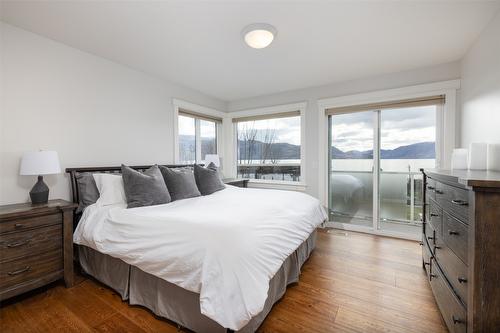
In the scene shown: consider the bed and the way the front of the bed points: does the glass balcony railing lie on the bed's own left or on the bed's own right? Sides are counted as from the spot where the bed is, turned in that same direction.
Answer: on the bed's own left

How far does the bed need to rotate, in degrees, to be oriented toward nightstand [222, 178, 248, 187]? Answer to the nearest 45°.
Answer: approximately 135° to its left

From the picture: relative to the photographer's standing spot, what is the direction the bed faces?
facing the viewer and to the right of the viewer

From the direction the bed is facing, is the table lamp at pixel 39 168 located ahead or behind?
behind

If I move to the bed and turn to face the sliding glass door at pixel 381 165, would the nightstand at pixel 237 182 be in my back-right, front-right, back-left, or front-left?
front-left

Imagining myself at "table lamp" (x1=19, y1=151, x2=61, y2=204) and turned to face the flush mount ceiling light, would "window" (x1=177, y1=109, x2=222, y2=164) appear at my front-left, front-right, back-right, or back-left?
front-left

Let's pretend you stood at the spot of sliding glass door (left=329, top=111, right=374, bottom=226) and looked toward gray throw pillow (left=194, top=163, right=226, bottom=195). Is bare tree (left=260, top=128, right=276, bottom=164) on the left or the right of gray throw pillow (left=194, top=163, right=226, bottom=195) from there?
right

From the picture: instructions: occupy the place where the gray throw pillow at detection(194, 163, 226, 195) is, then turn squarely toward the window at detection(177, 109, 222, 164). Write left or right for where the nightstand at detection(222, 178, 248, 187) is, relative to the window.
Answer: right

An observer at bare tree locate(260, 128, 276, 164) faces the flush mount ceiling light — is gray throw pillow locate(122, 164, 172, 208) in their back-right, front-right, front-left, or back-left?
front-right

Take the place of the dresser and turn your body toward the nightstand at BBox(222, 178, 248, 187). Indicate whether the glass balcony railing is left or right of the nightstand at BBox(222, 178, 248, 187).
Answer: right
